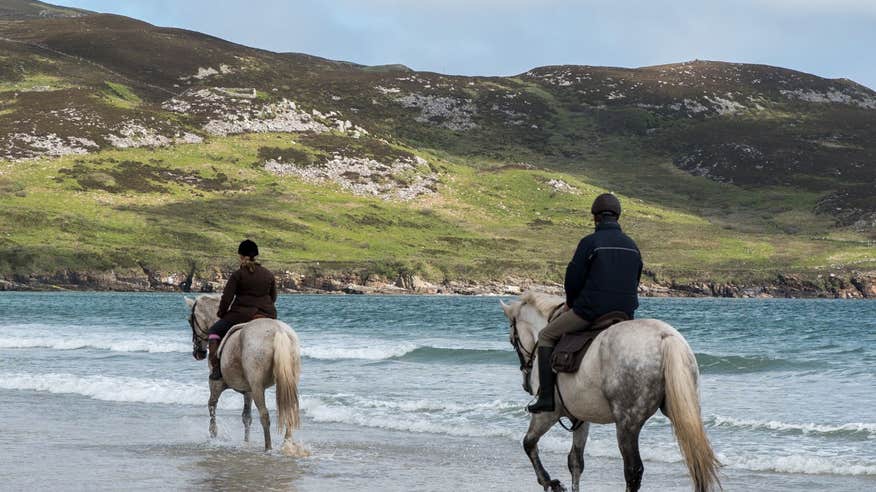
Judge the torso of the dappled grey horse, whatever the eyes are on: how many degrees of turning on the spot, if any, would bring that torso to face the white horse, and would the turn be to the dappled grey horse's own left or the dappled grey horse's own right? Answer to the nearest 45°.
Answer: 0° — it already faces it

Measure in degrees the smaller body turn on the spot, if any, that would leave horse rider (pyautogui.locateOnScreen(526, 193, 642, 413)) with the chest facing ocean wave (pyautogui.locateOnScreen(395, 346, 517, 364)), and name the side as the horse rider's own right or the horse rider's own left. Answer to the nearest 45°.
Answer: approximately 45° to the horse rider's own right

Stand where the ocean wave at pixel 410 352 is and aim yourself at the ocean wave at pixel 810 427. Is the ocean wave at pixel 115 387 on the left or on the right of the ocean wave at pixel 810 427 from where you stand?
right

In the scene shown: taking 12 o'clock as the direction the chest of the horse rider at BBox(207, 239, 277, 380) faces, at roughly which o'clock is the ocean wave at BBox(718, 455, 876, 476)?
The ocean wave is roughly at 5 o'clock from the horse rider.

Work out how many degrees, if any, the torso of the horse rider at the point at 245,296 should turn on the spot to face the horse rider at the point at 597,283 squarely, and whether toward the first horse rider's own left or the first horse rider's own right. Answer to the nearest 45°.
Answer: approximately 180°

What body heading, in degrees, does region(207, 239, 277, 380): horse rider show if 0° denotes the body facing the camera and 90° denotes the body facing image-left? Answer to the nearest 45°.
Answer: approximately 135°

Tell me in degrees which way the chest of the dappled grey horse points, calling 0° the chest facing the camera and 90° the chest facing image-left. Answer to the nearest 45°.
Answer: approximately 135°

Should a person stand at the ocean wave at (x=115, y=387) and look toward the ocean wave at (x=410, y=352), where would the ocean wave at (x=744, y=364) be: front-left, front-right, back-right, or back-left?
front-right

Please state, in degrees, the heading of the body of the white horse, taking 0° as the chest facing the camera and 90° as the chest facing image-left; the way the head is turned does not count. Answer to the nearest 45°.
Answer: approximately 135°

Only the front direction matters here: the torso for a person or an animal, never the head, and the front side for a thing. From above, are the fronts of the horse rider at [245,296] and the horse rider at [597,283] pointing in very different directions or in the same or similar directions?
same or similar directions

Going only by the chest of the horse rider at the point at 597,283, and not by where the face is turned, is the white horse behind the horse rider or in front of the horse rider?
in front

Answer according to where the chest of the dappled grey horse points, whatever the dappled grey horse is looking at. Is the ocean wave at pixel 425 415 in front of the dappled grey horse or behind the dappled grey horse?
in front

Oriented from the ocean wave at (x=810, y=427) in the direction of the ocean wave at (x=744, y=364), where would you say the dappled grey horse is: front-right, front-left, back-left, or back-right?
back-left
